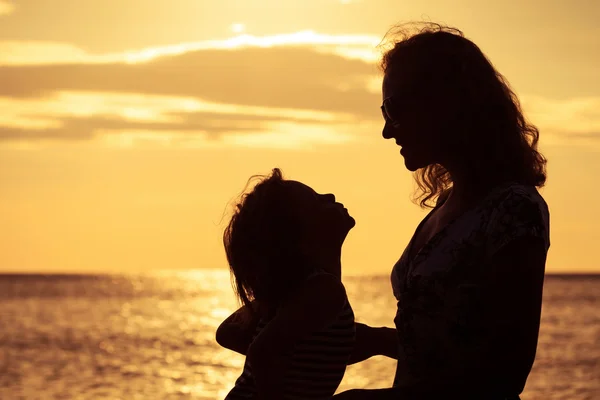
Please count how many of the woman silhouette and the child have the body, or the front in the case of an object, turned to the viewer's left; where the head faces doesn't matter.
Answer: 1

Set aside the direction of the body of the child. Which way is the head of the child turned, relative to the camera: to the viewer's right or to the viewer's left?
to the viewer's right

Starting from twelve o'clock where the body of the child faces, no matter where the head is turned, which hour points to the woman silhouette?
The woman silhouette is roughly at 1 o'clock from the child.

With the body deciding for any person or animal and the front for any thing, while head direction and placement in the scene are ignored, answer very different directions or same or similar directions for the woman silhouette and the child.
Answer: very different directions

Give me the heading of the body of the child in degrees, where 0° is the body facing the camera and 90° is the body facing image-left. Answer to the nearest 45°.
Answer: approximately 270°

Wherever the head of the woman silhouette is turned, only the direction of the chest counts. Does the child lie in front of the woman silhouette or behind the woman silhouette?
in front

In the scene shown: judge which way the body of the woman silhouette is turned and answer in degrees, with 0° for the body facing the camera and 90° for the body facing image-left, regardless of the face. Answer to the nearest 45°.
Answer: approximately 90°
